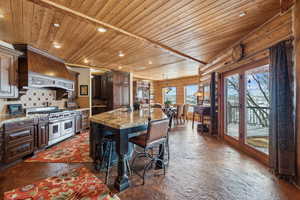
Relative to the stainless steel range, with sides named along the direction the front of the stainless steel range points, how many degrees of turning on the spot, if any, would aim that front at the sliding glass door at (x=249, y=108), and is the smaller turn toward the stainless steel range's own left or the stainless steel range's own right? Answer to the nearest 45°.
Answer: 0° — it already faces it

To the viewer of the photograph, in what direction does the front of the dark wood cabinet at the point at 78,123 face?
facing the viewer and to the right of the viewer

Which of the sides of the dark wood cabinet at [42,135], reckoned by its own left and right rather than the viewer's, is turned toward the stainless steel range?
left

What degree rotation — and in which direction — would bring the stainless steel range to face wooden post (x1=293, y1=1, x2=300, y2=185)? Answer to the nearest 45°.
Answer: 0° — it already faces it

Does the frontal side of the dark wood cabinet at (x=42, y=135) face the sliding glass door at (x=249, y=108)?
yes

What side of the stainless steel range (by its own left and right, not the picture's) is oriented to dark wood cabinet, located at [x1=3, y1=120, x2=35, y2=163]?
right

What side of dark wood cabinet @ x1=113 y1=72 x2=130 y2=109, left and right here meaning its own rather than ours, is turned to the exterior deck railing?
left

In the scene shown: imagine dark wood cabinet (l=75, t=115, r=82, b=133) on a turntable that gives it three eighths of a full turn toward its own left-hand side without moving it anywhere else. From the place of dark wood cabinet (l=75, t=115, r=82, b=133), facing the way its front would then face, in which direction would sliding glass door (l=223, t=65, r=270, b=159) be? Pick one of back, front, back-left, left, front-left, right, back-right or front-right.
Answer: back-right

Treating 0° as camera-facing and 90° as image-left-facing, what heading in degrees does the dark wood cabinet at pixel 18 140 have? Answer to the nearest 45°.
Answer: approximately 315°

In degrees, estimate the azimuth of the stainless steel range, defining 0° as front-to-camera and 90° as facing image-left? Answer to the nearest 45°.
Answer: approximately 315°

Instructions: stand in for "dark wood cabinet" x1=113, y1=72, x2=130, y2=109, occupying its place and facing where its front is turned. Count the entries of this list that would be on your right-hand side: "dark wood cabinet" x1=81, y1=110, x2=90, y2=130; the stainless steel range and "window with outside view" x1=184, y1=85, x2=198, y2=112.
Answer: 2

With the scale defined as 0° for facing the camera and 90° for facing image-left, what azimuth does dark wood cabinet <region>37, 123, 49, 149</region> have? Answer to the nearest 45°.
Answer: approximately 315°

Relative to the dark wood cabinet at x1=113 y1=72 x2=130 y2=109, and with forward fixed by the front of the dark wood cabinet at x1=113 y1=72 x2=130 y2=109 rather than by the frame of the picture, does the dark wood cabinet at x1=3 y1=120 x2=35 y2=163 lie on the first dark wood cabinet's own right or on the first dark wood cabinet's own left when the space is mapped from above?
on the first dark wood cabinet's own right

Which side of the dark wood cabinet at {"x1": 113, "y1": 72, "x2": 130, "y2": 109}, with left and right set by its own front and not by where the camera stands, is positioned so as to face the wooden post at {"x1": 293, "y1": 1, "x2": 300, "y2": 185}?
front

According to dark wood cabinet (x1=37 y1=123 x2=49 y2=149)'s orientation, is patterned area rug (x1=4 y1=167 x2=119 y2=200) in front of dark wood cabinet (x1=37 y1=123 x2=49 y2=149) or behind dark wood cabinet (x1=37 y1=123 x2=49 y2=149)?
in front
